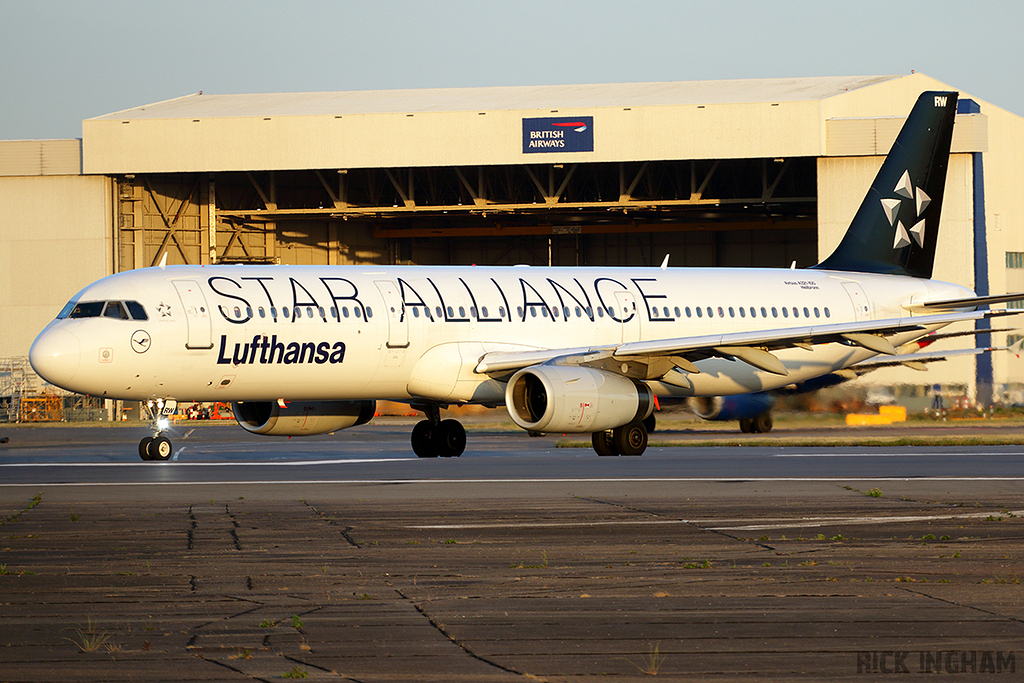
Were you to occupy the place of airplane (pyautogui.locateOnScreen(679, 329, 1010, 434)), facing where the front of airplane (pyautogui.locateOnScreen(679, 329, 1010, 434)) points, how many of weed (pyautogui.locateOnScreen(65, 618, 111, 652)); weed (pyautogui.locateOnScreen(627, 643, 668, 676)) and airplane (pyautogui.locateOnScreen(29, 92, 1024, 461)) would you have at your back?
0

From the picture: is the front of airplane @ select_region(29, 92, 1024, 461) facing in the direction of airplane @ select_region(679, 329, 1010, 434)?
no

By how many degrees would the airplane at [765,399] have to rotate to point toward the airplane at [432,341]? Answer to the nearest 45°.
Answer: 0° — it already faces it

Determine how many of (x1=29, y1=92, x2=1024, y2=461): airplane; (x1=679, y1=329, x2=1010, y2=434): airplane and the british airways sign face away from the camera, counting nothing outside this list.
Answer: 0

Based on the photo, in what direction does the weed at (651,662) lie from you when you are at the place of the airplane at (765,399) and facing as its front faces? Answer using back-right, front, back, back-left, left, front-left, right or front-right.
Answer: front-left

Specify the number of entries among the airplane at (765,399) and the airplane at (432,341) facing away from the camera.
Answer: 0

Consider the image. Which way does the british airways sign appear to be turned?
toward the camera

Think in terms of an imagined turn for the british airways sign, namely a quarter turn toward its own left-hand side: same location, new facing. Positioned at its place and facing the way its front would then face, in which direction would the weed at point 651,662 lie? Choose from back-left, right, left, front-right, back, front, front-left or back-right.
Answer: right

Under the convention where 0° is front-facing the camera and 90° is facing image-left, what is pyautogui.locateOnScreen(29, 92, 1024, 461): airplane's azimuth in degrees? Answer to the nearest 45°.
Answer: approximately 45°

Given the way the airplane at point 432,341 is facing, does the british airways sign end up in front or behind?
behind

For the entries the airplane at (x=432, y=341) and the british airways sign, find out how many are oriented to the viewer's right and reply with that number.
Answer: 0

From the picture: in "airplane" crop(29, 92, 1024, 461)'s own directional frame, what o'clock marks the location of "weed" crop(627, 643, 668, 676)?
The weed is roughly at 10 o'clock from the airplane.

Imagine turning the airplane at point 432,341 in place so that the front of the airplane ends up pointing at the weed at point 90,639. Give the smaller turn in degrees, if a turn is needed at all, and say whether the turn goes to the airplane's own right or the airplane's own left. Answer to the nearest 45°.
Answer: approximately 45° to the airplane's own left

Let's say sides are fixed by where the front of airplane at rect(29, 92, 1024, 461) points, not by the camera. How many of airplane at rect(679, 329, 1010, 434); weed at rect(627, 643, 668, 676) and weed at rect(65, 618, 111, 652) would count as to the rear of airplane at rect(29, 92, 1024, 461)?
1

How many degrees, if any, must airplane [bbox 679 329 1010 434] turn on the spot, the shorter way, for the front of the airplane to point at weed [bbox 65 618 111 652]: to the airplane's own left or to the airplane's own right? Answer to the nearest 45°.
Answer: approximately 45° to the airplane's own left

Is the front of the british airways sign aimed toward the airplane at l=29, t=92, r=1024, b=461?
yes

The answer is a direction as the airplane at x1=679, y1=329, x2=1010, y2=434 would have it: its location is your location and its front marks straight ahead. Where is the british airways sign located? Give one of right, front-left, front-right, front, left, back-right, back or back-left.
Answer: right

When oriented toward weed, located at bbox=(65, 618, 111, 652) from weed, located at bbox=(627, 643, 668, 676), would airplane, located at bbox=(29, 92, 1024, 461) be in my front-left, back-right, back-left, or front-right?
front-right

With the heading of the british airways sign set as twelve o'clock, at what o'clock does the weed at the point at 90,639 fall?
The weed is roughly at 12 o'clock from the british airways sign.

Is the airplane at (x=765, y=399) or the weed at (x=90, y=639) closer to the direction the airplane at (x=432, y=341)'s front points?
the weed
